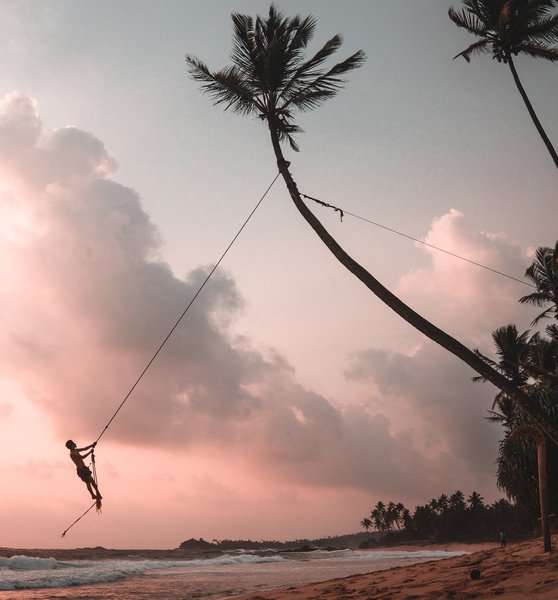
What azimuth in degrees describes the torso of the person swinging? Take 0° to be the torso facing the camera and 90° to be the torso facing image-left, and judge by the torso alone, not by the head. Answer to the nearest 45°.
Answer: approximately 270°

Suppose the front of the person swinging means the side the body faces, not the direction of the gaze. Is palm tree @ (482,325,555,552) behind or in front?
in front
